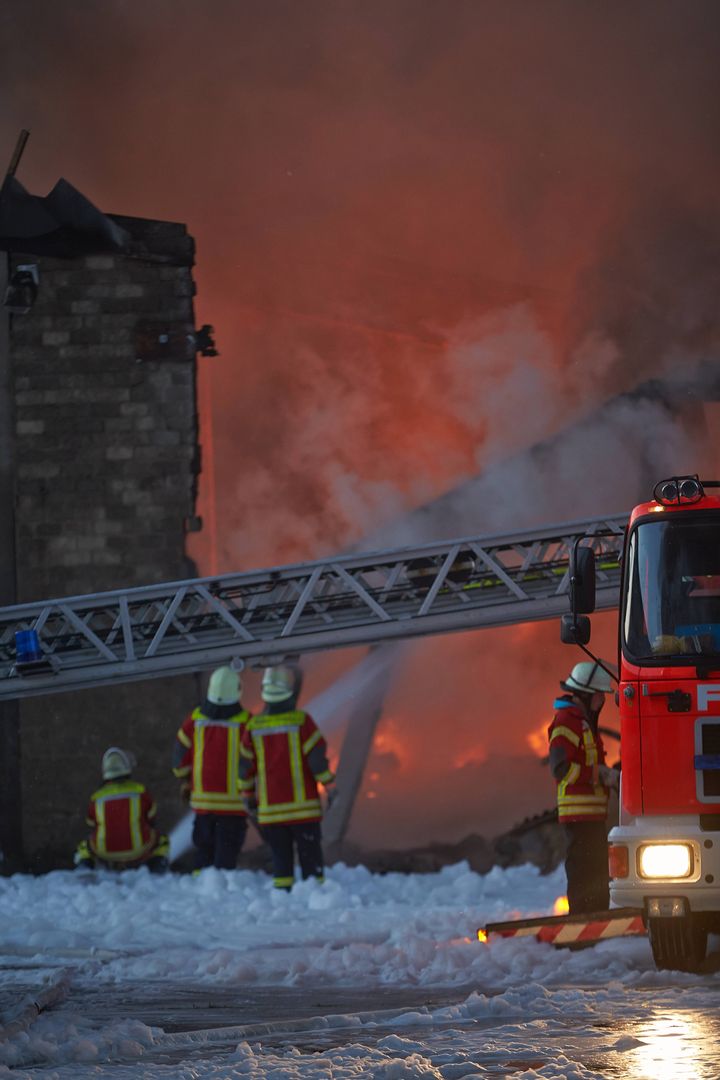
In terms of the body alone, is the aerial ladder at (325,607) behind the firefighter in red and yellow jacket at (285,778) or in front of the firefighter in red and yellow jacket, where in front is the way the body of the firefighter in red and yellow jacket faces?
in front

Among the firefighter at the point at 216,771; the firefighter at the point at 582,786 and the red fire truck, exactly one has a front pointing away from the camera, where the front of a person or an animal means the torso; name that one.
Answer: the firefighter at the point at 216,771

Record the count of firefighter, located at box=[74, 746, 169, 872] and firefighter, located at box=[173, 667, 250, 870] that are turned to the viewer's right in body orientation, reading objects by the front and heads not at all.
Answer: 0

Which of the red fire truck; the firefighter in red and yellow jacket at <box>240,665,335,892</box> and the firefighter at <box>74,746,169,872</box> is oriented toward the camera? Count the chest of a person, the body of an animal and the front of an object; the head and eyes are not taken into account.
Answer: the red fire truck

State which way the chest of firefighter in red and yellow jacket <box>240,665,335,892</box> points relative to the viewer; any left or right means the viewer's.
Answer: facing away from the viewer

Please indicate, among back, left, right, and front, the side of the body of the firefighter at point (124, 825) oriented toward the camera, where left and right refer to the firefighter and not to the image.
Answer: back

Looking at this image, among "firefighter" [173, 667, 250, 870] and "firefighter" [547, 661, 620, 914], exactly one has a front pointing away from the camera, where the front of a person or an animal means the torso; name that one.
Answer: "firefighter" [173, 667, 250, 870]

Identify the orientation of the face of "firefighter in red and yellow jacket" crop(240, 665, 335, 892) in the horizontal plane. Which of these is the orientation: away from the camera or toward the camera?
away from the camera

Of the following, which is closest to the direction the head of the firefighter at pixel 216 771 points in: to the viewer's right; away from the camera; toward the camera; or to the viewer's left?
away from the camera

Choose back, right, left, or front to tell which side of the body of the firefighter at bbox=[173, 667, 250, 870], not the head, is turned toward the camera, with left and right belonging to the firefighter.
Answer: back

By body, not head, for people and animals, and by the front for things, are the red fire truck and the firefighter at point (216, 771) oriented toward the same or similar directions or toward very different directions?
very different directions

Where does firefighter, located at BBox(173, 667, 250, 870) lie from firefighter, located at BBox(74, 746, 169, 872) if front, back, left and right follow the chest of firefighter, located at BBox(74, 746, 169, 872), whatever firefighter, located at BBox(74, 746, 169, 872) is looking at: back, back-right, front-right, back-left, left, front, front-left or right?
back-right

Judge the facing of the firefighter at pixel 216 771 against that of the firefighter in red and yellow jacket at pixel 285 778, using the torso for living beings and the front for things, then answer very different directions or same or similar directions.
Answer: same or similar directions

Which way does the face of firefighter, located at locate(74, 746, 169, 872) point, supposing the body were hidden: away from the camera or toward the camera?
away from the camera

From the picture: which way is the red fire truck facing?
toward the camera
